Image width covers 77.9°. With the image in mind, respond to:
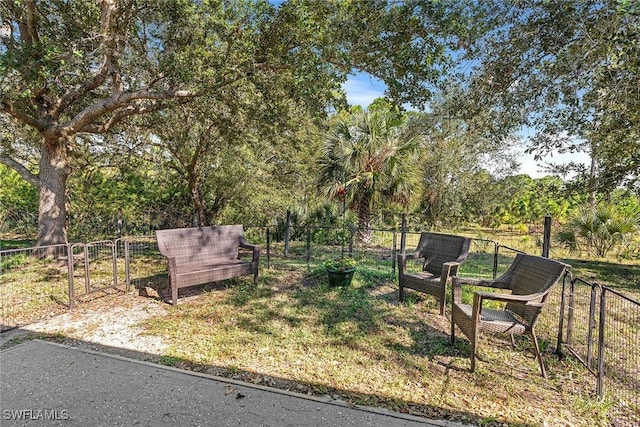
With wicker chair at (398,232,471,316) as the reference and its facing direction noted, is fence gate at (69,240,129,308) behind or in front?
in front

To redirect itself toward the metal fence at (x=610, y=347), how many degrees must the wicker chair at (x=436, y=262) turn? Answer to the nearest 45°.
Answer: approximately 90° to its left

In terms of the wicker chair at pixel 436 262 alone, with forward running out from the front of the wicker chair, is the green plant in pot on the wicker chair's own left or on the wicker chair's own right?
on the wicker chair's own right

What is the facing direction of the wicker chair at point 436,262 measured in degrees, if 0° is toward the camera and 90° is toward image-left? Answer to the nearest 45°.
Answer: approximately 45°

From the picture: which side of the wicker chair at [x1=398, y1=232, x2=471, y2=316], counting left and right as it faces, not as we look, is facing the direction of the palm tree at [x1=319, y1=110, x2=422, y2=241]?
right

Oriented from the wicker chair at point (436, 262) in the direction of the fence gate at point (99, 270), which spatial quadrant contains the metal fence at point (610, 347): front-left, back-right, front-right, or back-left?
back-left

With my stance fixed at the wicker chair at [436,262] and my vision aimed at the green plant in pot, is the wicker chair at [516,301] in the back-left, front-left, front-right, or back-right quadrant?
back-left

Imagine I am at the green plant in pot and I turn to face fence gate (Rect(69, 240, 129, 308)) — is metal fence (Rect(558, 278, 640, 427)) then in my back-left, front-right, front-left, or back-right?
back-left

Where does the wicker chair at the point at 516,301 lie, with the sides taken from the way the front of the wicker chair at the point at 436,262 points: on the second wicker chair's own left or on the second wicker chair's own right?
on the second wicker chair's own left
